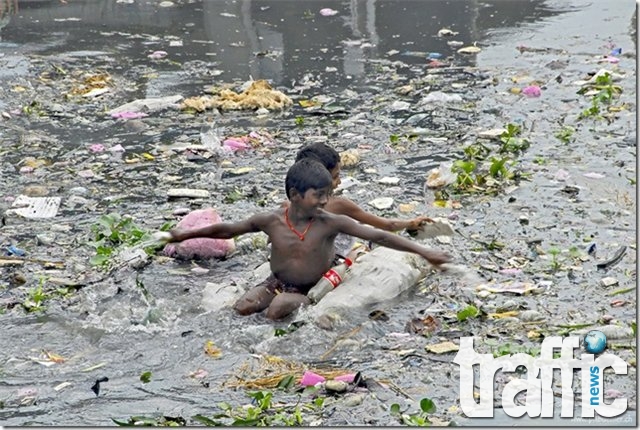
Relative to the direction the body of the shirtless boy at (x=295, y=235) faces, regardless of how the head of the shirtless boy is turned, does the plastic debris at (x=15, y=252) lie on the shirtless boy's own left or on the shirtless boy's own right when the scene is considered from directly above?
on the shirtless boy's own right

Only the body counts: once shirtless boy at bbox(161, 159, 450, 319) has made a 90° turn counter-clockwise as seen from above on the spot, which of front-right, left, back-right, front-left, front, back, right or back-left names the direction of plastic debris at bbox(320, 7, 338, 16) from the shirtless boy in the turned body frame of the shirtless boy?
left

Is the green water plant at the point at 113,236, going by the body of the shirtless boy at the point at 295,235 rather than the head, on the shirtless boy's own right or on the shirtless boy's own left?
on the shirtless boy's own right

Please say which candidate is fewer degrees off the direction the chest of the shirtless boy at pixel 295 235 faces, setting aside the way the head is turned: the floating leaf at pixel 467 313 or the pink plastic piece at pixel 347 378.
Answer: the pink plastic piece

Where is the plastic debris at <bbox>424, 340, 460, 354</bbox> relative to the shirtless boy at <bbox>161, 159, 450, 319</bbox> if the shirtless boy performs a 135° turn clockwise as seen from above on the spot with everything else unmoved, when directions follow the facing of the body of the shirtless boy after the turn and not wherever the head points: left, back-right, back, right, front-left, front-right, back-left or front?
back

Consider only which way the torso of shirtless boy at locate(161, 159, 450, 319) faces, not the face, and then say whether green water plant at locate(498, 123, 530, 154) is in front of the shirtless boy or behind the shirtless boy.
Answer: behind

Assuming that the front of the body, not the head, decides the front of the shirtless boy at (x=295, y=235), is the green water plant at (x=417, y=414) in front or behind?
in front

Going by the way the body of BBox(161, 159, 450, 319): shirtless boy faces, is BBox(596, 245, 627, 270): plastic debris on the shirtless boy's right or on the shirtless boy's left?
on the shirtless boy's left

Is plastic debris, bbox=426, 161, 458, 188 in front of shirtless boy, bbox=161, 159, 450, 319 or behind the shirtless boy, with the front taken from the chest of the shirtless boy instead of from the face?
behind

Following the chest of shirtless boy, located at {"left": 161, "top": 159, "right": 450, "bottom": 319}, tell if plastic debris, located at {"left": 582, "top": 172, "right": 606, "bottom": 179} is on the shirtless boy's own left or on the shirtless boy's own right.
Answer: on the shirtless boy's own left

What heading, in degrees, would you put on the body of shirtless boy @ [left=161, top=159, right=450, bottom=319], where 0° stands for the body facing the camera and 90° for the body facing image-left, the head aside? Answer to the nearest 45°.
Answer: approximately 0°

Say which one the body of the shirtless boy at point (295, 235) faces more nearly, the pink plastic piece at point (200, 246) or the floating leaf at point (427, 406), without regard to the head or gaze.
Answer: the floating leaf

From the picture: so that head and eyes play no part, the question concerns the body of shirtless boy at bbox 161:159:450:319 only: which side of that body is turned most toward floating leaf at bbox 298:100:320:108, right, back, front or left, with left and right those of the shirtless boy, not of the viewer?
back

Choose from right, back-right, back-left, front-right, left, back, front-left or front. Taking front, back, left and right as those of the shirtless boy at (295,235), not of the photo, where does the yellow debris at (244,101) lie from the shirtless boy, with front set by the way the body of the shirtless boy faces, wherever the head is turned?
back
